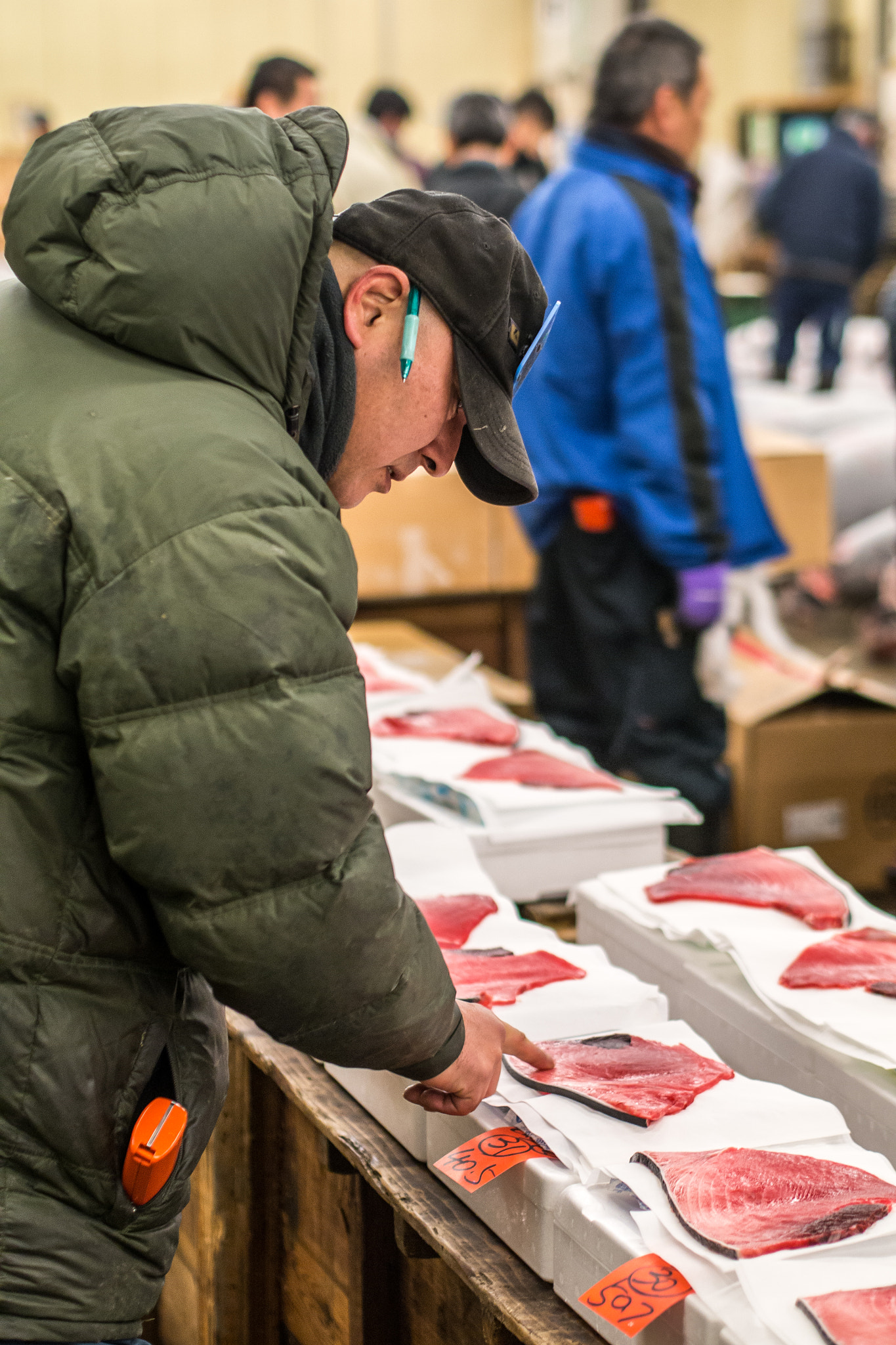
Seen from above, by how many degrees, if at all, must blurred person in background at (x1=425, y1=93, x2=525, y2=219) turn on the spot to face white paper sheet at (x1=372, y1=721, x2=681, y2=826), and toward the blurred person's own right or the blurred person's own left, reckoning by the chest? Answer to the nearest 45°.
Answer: approximately 180°

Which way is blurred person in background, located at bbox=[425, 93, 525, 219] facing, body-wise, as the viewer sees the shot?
away from the camera

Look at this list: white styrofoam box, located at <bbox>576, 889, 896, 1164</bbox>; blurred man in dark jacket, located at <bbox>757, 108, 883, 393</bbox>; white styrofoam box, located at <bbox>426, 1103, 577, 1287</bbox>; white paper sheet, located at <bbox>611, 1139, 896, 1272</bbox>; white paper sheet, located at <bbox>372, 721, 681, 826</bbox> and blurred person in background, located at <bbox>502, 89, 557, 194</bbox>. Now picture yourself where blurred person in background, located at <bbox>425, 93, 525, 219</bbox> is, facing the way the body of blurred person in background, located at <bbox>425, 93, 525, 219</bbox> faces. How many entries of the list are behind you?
4

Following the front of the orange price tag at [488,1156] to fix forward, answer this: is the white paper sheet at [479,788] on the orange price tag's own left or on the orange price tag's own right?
on the orange price tag's own right

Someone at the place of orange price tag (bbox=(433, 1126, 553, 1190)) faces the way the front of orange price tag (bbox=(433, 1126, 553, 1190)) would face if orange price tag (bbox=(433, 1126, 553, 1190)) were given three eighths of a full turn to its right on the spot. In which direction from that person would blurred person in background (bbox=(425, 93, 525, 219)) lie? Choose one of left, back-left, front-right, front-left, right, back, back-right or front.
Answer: front

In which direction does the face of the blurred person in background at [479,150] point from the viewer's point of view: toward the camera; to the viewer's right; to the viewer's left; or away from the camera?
away from the camera

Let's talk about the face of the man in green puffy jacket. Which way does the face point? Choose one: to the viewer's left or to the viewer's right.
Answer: to the viewer's right

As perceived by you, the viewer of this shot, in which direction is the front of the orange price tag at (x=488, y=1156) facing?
facing the viewer and to the left of the viewer

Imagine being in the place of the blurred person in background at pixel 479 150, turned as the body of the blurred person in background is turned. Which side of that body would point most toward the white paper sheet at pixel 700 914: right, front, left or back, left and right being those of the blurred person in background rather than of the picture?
back

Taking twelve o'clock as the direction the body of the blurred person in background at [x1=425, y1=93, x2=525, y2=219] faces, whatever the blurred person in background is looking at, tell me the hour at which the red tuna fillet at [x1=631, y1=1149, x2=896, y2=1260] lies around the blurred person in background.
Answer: The red tuna fillet is roughly at 6 o'clock from the blurred person in background.

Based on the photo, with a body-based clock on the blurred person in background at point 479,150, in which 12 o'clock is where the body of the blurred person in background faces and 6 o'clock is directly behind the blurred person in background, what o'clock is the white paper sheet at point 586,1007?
The white paper sheet is roughly at 6 o'clock from the blurred person in background.

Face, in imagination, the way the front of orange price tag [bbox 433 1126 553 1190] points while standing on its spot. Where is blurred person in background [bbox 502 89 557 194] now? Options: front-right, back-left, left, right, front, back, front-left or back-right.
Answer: back-right

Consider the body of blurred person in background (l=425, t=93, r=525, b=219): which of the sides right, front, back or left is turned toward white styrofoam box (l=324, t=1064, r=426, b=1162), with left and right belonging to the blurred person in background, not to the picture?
back
